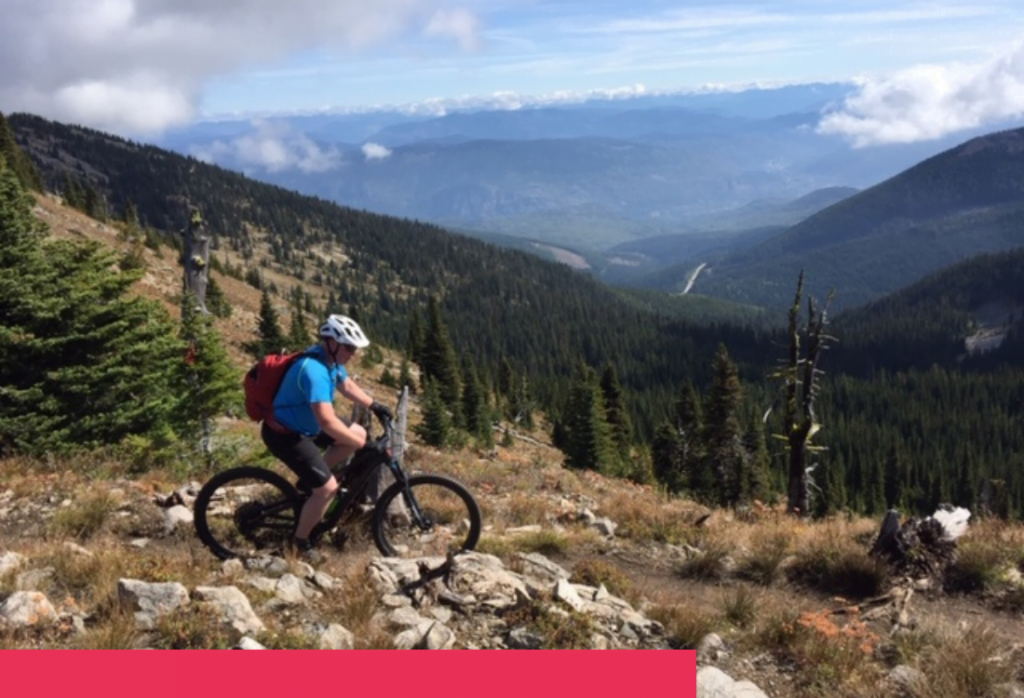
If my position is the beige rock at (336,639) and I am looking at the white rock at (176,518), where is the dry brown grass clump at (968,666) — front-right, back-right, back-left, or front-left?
back-right

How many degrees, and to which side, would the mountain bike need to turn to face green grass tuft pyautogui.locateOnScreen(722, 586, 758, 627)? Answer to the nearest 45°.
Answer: approximately 45° to its right

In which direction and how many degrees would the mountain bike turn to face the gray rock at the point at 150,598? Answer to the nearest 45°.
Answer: approximately 135° to its right

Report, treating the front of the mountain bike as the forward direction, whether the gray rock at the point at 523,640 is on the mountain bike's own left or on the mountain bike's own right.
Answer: on the mountain bike's own right

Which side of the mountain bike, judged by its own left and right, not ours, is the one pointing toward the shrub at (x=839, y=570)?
front

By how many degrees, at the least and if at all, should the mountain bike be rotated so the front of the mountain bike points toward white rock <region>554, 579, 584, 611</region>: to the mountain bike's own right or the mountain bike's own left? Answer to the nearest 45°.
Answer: approximately 45° to the mountain bike's own right

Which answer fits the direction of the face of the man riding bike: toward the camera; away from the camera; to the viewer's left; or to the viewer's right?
to the viewer's right

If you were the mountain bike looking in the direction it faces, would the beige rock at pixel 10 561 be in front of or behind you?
behind

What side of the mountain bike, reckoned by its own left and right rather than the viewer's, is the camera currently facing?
right

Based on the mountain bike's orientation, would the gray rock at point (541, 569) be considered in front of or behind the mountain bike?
in front

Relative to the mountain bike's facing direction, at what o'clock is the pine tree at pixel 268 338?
The pine tree is roughly at 9 o'clock from the mountain bike.
